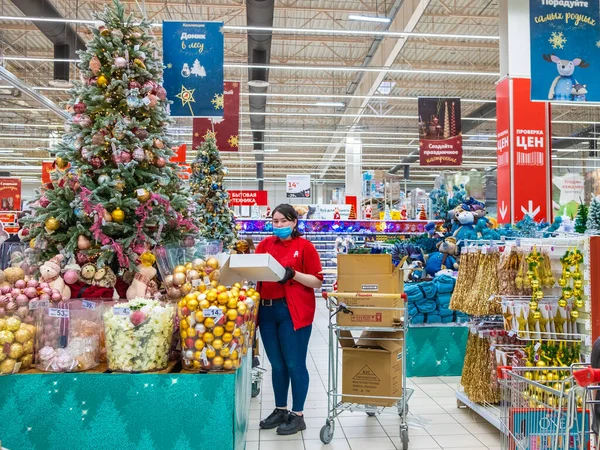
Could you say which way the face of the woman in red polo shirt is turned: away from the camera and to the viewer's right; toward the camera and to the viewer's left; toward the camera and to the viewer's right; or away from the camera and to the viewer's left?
toward the camera and to the viewer's left

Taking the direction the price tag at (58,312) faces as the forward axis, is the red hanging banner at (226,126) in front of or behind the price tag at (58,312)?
behind

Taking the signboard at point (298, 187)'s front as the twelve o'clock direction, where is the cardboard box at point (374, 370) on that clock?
The cardboard box is roughly at 12 o'clock from the signboard.

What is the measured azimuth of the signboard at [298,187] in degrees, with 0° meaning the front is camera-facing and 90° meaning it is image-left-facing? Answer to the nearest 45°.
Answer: approximately 0°

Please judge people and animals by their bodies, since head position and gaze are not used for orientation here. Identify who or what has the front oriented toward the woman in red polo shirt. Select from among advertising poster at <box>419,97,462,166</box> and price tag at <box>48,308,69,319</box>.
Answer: the advertising poster

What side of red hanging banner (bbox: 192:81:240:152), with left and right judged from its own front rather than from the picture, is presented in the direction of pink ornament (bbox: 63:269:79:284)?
front

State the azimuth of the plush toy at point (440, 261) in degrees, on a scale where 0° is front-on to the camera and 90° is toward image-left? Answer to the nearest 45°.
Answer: approximately 45°

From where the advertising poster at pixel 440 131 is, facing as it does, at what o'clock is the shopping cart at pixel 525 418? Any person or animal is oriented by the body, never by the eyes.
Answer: The shopping cart is roughly at 12 o'clock from the advertising poster.
